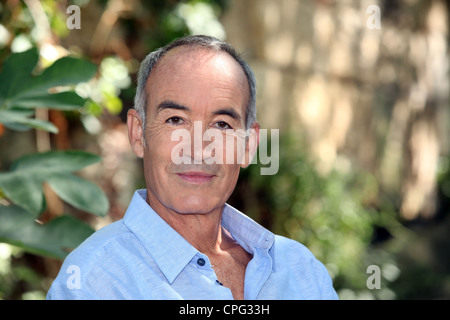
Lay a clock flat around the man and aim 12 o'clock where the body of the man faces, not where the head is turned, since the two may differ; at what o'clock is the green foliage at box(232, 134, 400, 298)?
The green foliage is roughly at 8 o'clock from the man.

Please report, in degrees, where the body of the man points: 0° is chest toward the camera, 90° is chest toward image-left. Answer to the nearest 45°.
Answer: approximately 315°
